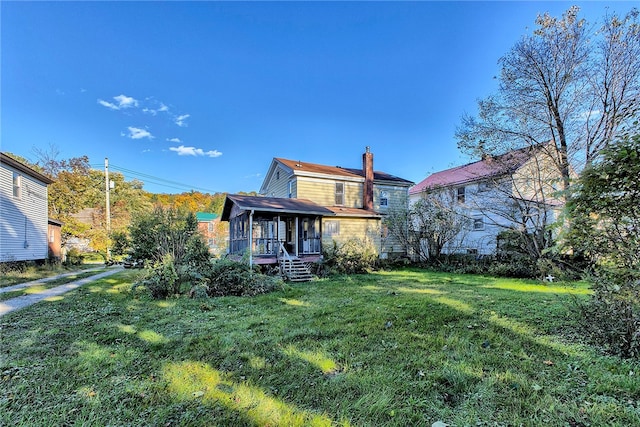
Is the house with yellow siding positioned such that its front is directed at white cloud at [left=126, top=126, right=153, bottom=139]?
no

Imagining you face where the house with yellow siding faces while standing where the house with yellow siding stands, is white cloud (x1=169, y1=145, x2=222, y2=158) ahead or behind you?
behind

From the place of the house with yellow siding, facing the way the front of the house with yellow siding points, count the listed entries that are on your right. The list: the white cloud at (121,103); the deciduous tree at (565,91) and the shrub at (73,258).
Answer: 2

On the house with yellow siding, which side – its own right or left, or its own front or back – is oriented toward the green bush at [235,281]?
front

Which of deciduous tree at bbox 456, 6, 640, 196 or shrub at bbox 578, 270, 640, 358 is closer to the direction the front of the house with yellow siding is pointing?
the shrub

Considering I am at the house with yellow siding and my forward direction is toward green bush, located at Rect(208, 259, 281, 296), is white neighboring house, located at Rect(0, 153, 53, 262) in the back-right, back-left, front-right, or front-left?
front-right

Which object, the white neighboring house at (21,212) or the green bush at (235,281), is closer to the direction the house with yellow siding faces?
the green bush

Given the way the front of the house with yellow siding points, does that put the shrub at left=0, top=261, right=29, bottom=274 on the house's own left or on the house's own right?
on the house's own right

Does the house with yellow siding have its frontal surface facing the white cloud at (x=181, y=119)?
no

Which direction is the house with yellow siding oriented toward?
toward the camera
